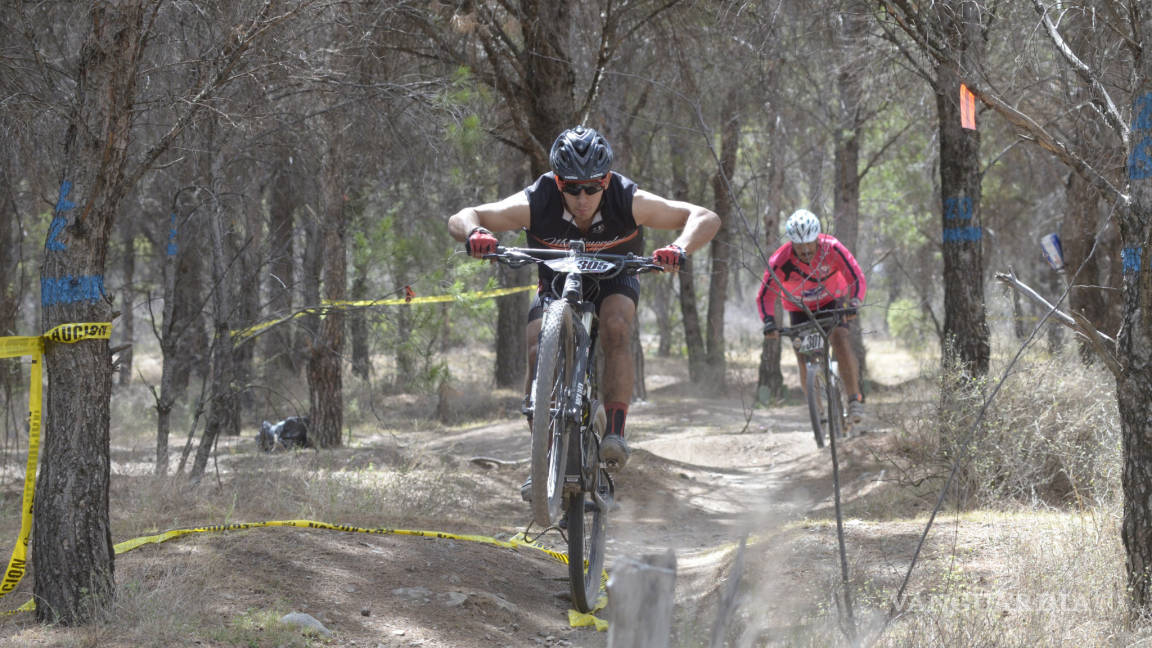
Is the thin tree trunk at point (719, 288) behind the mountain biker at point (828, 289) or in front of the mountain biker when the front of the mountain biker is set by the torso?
behind

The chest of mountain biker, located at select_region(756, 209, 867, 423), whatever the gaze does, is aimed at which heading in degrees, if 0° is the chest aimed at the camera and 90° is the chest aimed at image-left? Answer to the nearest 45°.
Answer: approximately 0°

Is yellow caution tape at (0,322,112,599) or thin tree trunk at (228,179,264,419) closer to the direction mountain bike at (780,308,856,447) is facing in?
the yellow caution tape

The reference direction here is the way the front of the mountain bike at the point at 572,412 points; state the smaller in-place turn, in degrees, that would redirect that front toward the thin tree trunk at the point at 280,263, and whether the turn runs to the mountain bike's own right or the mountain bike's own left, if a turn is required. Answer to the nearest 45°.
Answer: approximately 180°

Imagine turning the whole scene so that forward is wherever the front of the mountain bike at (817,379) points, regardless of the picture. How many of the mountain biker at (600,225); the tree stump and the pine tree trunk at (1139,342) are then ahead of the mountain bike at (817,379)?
3

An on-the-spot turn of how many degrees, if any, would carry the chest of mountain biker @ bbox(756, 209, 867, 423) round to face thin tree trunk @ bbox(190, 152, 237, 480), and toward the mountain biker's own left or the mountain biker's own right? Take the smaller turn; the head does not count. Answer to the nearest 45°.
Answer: approximately 90° to the mountain biker's own right

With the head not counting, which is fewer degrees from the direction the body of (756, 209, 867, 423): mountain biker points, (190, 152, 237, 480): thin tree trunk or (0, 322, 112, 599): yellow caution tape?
the yellow caution tape

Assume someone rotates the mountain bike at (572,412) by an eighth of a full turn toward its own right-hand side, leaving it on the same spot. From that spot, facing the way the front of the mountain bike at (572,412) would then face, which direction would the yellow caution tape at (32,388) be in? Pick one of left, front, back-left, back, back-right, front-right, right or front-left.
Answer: front-right

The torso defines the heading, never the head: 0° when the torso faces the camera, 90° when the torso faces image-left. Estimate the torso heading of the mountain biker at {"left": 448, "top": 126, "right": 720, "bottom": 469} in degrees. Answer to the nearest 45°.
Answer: approximately 0°

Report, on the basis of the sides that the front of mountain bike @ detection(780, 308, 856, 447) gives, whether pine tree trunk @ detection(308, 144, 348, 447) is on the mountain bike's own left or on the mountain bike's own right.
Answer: on the mountain bike's own right

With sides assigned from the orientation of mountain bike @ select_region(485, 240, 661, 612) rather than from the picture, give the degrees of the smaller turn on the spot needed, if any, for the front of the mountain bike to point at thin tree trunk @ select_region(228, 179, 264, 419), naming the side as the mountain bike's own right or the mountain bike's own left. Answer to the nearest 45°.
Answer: approximately 135° to the mountain bike's own right

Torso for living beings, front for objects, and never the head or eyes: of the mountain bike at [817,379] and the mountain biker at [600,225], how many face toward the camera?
2

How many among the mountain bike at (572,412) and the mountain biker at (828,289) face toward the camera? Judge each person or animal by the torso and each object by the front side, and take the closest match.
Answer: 2

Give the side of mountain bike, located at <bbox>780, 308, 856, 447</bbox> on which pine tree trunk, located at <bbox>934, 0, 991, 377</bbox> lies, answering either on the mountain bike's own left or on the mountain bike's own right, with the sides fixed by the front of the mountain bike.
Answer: on the mountain bike's own left

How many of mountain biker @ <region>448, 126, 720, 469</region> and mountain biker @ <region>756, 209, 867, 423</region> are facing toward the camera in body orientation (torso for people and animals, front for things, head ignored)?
2
